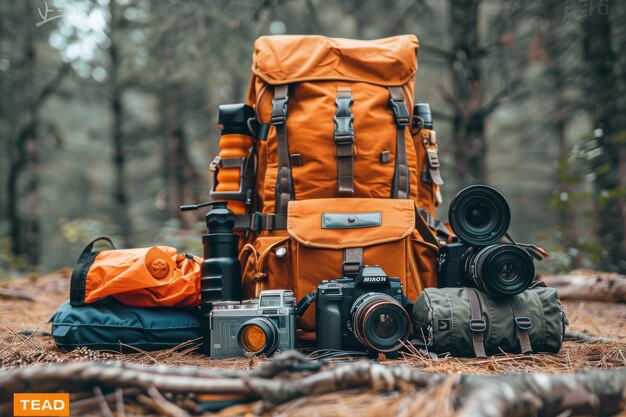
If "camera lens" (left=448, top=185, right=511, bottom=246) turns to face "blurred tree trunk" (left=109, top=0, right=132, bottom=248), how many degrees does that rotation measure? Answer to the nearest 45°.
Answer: approximately 135° to its right

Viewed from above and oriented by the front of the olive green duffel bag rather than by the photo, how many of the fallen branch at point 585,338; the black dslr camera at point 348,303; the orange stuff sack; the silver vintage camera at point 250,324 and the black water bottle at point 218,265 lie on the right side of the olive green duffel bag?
4

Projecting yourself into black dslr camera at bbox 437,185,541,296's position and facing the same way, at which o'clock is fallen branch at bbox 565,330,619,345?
The fallen branch is roughly at 9 o'clock from the black dslr camera.

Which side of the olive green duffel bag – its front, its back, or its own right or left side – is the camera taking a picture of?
front

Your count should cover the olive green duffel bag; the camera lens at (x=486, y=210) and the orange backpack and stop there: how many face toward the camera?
3

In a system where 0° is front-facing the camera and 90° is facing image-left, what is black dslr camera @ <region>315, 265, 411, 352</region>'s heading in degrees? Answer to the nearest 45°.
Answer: approximately 315°

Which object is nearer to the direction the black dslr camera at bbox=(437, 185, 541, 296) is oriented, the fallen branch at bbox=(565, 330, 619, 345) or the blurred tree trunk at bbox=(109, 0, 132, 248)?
the fallen branch

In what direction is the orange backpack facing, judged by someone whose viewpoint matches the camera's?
facing the viewer

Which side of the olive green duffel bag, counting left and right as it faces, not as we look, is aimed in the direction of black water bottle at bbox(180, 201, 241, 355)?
right

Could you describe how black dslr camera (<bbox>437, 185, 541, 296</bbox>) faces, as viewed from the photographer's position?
facing the viewer and to the right of the viewer
